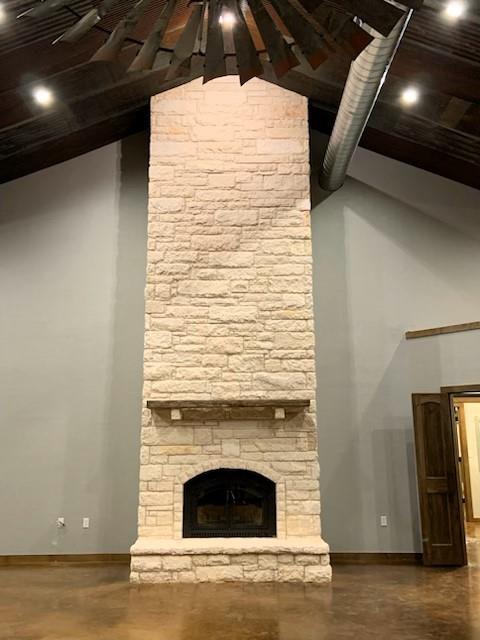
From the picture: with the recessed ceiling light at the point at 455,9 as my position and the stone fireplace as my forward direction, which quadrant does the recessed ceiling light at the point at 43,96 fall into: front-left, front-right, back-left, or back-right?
front-left

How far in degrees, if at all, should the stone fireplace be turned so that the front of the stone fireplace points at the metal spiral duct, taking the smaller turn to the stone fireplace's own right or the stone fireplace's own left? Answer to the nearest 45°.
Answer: approximately 45° to the stone fireplace's own left

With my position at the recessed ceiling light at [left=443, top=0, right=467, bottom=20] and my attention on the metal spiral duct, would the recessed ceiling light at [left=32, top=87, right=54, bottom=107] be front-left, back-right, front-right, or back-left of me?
front-left

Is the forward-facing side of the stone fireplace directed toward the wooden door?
no

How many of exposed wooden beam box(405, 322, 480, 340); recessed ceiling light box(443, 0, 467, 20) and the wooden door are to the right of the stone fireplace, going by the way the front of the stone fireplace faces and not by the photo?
0

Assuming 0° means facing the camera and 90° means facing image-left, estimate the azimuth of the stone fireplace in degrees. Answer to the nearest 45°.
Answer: approximately 0°

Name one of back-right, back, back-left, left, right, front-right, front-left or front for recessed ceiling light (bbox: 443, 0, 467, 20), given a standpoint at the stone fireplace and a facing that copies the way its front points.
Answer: front-left

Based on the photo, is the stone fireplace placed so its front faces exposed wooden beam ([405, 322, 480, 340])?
no

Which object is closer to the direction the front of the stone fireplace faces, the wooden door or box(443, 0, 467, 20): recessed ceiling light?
the recessed ceiling light
